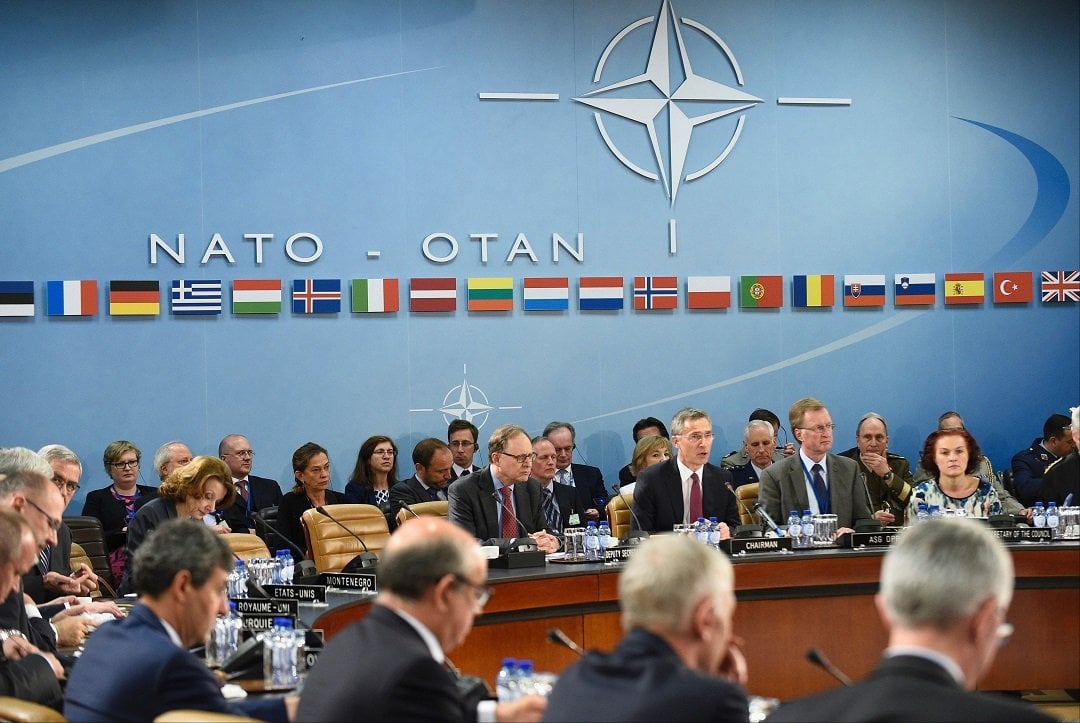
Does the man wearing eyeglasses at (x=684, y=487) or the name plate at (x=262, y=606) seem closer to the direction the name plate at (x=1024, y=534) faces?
the name plate

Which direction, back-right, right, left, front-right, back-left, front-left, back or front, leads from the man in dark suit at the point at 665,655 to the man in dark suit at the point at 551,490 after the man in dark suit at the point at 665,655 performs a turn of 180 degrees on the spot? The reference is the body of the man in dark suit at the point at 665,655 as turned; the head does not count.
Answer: back-right

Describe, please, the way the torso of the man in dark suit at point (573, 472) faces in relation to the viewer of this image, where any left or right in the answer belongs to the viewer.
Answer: facing the viewer

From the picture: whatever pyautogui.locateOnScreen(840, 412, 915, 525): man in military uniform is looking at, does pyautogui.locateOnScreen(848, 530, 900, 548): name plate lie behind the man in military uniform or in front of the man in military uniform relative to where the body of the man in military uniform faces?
in front

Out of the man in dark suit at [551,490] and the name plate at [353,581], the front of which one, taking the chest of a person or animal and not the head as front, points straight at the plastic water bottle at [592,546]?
the man in dark suit

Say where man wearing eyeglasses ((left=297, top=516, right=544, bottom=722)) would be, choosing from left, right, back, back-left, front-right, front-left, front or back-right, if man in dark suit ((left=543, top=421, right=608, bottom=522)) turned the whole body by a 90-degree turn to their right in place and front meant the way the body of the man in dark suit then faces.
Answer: left

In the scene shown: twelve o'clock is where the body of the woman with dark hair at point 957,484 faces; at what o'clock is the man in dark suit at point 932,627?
The man in dark suit is roughly at 12 o'clock from the woman with dark hair.

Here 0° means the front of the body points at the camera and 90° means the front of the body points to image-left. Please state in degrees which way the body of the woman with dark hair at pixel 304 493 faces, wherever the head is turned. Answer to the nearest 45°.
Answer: approximately 315°

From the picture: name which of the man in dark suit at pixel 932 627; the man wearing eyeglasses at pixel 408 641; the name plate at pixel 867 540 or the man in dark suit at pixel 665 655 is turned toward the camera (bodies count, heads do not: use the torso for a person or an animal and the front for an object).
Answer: the name plate

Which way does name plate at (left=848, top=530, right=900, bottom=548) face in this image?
toward the camera

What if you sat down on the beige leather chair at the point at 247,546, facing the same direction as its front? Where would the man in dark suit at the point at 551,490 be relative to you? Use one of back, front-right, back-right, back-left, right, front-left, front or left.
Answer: left

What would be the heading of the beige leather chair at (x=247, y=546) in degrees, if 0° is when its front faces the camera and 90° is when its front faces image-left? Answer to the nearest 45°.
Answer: approximately 315°

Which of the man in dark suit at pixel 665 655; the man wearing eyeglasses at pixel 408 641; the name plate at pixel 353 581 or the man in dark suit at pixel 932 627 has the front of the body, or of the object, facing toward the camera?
the name plate

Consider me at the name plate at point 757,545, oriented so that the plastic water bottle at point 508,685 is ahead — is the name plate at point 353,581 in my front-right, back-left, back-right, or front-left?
front-right

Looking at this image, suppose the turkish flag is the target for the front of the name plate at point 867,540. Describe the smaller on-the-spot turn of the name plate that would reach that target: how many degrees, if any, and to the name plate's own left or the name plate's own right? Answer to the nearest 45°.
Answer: approximately 180°

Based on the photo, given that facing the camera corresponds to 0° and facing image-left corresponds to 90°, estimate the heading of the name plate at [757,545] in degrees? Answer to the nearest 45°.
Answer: approximately 0°

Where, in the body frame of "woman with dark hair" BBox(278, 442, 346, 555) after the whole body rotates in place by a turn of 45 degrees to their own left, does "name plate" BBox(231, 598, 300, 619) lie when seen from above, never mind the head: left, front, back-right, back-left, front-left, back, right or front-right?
right
